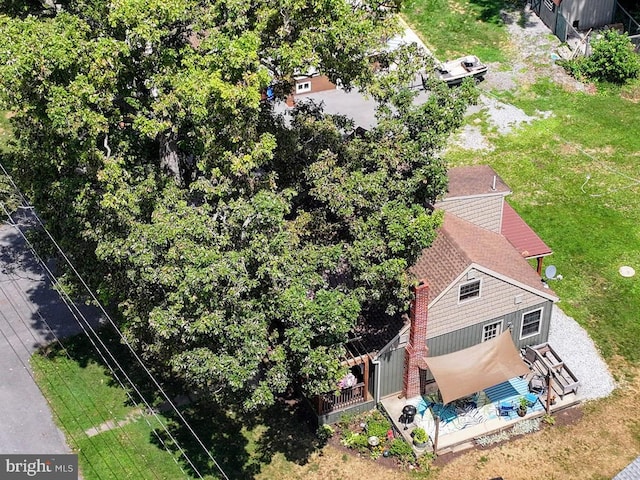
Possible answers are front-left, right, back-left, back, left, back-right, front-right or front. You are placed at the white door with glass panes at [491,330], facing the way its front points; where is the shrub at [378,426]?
right

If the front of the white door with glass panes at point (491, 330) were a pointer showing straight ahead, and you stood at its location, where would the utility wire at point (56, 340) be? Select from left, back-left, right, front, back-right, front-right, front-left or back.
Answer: back-right

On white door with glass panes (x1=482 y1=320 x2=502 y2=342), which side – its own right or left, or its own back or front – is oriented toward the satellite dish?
left

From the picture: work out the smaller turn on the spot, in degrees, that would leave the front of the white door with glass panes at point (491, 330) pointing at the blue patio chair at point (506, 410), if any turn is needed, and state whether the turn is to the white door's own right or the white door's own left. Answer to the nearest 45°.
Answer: approximately 45° to the white door's own right

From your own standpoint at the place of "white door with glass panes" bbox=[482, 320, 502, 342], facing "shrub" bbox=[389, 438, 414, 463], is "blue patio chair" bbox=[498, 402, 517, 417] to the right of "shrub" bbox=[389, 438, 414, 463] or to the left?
left

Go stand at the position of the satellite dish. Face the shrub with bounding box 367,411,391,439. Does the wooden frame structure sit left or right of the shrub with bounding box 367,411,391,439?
left

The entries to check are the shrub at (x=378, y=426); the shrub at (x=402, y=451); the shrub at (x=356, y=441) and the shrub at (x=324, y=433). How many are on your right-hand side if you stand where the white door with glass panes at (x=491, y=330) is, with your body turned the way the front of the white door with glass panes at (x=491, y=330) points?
4

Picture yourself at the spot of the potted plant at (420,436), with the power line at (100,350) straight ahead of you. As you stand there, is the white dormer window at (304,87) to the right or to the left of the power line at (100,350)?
right

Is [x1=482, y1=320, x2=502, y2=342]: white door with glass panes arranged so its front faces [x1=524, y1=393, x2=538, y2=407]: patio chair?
yes

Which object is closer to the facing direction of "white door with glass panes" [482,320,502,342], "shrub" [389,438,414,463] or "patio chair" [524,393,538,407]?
the patio chair

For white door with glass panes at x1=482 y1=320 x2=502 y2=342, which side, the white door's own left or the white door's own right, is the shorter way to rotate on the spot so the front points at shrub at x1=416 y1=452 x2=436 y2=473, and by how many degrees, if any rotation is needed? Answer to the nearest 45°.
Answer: approximately 45° to the white door's own right

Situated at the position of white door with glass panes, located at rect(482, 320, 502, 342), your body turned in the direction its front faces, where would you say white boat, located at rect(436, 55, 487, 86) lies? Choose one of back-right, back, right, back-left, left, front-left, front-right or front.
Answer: back-left

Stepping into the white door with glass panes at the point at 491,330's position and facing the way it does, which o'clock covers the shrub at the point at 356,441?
The shrub is roughly at 3 o'clock from the white door with glass panes.

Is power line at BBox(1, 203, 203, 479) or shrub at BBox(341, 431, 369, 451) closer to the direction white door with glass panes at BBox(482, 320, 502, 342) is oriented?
the shrub
